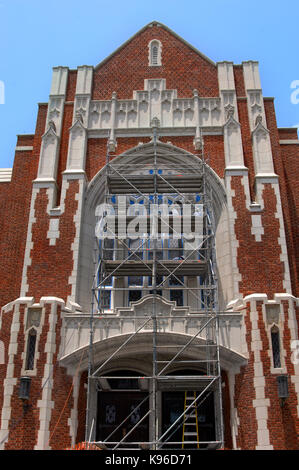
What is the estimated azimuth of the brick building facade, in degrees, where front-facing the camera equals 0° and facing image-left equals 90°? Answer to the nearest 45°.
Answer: approximately 0°
